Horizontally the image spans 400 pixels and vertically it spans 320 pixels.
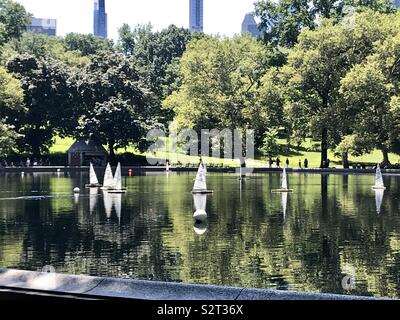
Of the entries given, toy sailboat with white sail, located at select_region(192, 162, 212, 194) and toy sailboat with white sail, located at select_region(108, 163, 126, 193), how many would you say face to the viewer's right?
2

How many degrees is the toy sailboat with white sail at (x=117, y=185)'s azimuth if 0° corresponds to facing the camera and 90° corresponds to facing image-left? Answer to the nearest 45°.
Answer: approximately 270°

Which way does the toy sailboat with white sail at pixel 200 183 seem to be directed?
to the viewer's right

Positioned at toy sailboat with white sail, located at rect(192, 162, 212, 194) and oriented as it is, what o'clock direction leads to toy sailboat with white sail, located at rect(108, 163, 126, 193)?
toy sailboat with white sail, located at rect(108, 163, 126, 193) is roughly at 7 o'clock from toy sailboat with white sail, located at rect(192, 162, 212, 194).

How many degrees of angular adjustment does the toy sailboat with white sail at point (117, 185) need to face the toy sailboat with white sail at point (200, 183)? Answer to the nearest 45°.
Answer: approximately 45° to its right
